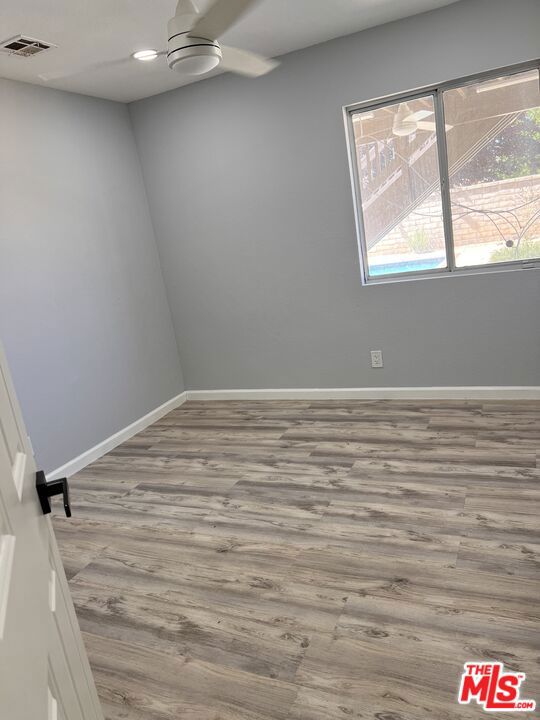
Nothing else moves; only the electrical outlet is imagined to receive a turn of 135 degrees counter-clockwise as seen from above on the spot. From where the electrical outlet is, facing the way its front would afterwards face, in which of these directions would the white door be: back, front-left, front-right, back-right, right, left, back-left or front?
back-right

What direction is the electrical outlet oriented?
toward the camera

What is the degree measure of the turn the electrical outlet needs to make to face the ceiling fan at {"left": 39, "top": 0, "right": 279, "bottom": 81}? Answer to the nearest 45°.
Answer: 0° — it already faces it
